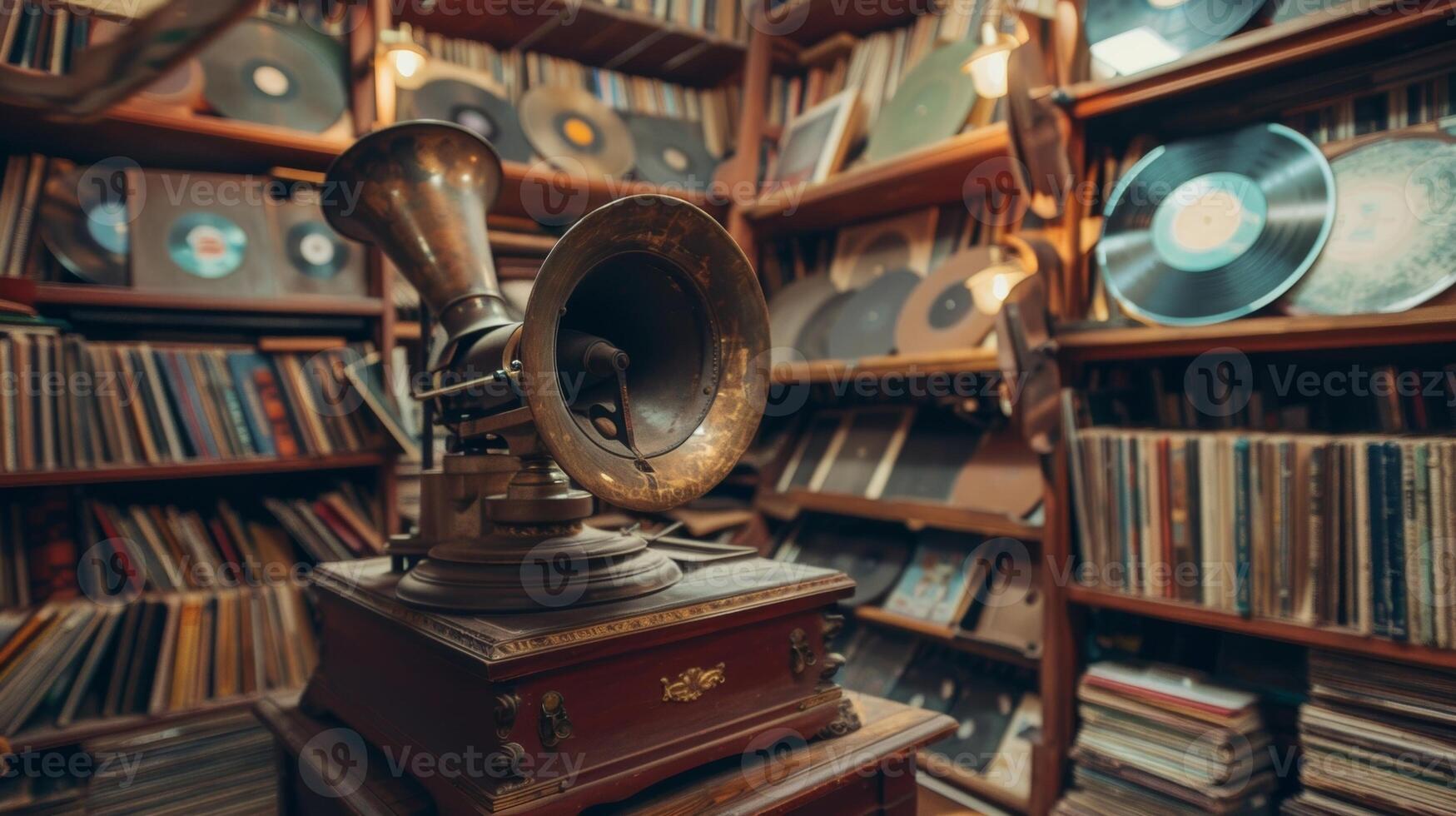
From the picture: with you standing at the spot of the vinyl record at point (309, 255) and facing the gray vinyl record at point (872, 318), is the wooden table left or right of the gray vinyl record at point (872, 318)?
right

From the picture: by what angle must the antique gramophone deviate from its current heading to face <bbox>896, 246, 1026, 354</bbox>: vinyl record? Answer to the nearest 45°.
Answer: approximately 90° to its left

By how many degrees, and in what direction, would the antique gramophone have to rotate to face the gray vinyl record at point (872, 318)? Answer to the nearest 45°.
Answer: approximately 90° to its left

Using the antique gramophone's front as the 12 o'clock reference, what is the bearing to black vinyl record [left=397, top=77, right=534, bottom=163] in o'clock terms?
The black vinyl record is roughly at 7 o'clock from the antique gramophone.

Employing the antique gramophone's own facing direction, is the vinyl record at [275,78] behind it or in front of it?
behind

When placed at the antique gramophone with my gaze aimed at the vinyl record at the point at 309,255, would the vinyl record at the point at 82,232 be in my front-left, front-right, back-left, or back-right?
front-left

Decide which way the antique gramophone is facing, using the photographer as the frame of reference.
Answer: facing the viewer and to the right of the viewer

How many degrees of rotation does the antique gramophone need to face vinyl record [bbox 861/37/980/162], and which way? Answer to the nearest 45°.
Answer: approximately 90° to its left

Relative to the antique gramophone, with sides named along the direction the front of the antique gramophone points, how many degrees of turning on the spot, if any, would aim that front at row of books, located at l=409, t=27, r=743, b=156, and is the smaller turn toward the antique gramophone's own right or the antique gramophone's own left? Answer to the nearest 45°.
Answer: approximately 135° to the antique gramophone's own left

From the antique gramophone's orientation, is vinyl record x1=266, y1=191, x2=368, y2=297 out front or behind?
behind

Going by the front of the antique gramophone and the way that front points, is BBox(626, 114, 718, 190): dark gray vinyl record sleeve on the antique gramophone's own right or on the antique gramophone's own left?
on the antique gramophone's own left

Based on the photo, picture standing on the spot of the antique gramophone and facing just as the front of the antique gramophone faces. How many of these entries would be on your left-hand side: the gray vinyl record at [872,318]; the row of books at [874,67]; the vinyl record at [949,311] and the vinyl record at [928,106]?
4

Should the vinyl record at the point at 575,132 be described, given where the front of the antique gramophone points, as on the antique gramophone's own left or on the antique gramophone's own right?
on the antique gramophone's own left

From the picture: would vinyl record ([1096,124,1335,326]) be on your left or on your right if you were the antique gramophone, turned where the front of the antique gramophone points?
on your left

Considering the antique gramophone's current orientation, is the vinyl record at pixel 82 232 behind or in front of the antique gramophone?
behind
